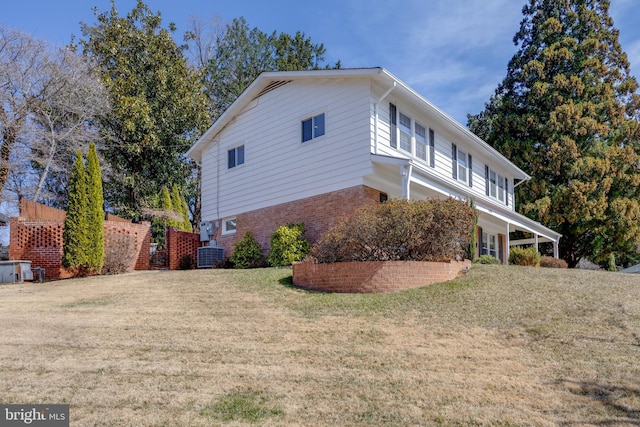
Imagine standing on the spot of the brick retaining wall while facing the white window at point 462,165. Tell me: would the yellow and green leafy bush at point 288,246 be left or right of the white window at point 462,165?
left

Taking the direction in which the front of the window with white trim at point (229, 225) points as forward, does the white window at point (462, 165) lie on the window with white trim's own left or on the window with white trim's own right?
on the window with white trim's own left

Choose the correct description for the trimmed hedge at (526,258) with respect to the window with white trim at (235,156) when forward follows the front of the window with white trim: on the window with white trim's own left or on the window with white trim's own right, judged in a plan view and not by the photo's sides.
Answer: on the window with white trim's own left

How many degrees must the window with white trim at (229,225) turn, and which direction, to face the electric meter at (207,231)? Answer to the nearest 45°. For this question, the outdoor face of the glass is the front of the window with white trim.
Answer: approximately 90° to its right

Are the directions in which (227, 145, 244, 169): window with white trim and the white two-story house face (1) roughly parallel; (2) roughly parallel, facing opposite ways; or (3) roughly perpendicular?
roughly perpendicular

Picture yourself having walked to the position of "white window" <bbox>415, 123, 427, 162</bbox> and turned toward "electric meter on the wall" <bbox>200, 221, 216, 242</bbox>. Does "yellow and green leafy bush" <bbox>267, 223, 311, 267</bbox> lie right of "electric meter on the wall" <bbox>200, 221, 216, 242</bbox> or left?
left
